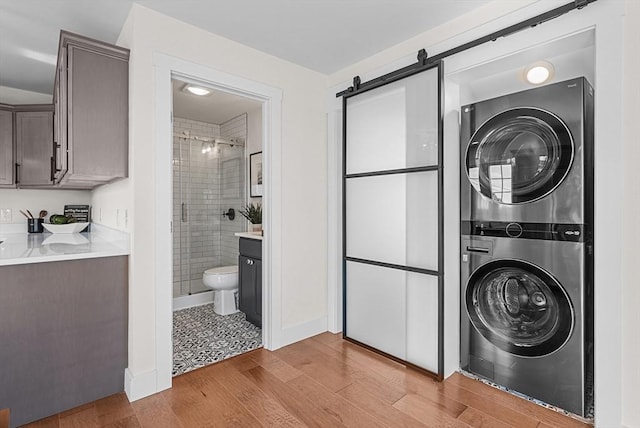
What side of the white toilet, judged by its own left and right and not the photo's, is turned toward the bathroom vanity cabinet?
left

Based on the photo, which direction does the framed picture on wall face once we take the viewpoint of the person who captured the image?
facing the viewer and to the left of the viewer

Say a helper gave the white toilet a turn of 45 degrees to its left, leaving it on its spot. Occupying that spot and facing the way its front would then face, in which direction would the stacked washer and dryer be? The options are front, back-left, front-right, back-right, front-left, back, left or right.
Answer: front-left

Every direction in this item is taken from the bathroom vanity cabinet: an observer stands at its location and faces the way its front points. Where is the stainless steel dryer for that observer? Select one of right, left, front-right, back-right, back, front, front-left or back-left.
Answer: left

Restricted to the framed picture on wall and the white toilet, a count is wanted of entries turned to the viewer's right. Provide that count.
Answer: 0

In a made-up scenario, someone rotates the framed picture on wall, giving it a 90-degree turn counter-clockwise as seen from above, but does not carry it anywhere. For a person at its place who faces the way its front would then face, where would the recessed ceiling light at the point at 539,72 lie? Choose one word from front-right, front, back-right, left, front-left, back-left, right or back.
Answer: front

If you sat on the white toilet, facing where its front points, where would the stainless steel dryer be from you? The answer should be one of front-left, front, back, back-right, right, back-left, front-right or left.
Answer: left
